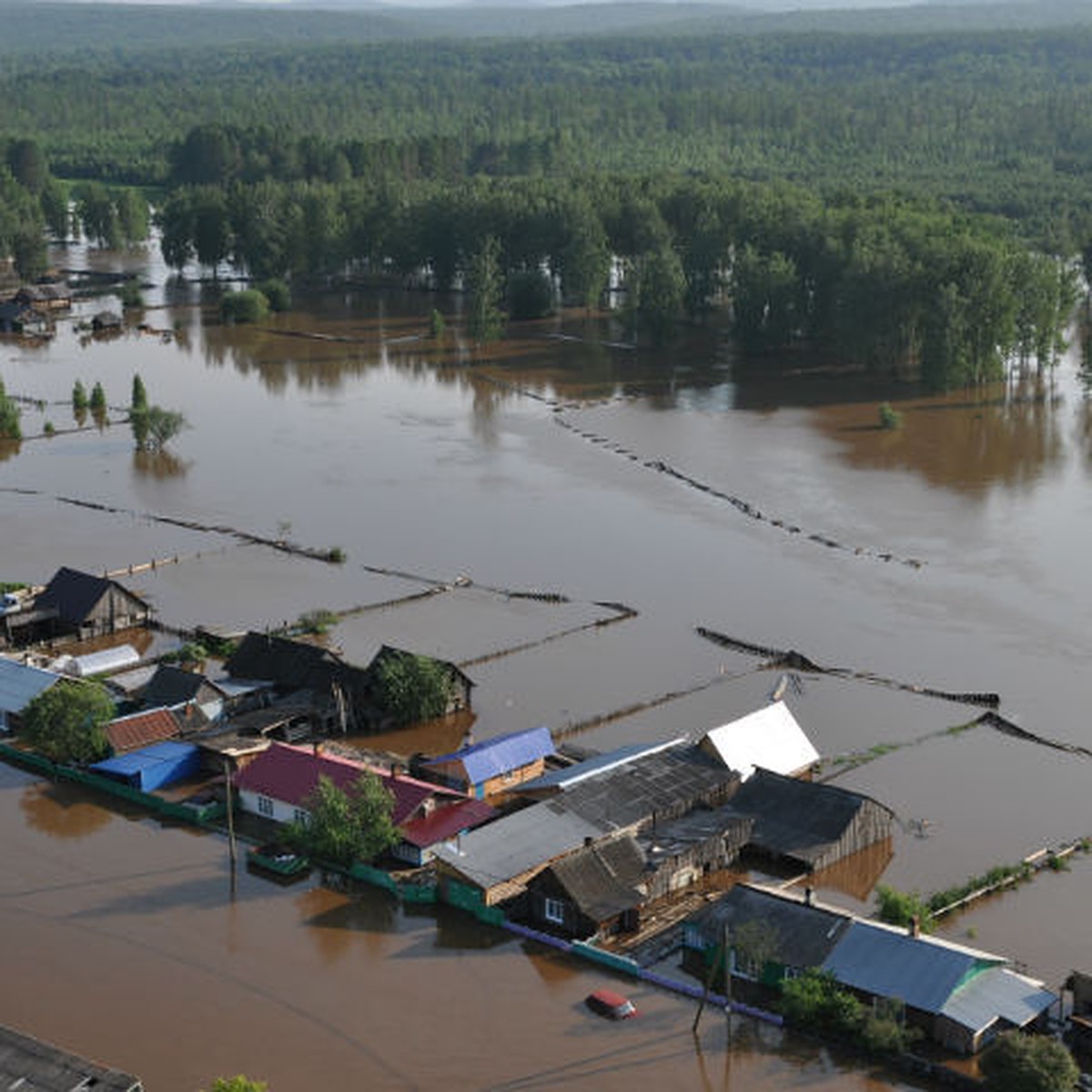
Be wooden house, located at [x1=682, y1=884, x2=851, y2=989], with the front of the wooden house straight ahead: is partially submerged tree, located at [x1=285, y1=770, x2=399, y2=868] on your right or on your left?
on your right

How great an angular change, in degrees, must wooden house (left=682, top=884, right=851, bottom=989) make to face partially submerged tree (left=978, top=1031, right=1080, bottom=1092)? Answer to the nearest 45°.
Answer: approximately 90° to its left

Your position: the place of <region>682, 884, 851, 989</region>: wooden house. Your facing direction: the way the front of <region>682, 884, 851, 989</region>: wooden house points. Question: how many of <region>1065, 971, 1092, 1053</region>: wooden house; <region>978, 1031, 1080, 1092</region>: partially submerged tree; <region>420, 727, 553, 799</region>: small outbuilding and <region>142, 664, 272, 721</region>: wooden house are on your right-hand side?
2

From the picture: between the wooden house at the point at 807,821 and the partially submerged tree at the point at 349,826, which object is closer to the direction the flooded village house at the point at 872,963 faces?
the partially submerged tree

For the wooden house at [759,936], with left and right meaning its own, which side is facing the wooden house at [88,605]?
right

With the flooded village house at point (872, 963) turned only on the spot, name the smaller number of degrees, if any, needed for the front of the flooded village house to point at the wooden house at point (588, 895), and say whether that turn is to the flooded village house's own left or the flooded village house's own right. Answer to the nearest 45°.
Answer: approximately 45° to the flooded village house's own right

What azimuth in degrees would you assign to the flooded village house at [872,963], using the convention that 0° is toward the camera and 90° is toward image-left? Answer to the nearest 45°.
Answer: approximately 45°

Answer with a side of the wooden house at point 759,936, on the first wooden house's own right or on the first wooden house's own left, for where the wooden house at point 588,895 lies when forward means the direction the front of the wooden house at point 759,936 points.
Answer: on the first wooden house's own right

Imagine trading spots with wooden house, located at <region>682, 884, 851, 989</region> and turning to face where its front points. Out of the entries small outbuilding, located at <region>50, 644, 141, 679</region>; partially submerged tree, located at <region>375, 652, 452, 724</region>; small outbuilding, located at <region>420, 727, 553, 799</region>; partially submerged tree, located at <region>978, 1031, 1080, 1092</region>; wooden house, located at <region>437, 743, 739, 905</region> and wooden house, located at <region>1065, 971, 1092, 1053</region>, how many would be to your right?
4
